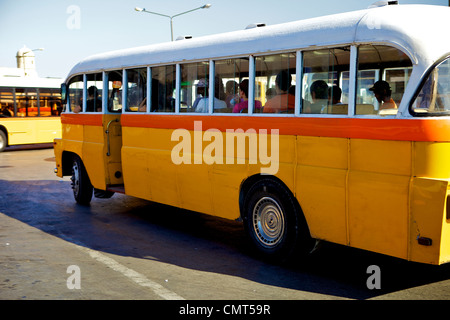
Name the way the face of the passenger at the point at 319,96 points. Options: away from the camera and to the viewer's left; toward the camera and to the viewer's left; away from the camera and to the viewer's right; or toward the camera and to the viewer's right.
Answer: away from the camera and to the viewer's left

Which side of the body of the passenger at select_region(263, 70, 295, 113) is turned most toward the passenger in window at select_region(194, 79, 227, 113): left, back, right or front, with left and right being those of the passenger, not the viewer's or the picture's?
front

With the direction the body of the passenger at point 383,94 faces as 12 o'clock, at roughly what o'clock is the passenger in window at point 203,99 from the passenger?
The passenger in window is roughly at 1 o'clock from the passenger.

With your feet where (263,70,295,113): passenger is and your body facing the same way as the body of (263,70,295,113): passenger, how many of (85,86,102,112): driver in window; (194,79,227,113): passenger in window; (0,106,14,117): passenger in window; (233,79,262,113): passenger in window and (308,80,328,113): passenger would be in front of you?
4

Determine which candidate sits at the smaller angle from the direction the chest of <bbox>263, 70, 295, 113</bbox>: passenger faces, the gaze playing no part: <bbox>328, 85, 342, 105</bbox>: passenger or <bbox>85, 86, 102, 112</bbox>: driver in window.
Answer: the driver in window

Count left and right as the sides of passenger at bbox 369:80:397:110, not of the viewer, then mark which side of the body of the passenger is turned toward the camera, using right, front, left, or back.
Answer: left

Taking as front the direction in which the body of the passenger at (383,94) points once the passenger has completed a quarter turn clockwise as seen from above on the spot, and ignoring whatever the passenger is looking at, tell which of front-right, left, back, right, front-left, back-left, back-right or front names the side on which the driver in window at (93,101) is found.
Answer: front-left

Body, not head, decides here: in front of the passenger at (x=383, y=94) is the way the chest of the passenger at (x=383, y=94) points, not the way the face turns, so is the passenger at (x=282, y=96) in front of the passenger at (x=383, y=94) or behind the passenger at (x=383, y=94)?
in front

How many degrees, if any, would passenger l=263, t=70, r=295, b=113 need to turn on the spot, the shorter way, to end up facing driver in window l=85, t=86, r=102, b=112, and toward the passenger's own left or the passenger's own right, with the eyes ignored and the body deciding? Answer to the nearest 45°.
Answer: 0° — they already face them

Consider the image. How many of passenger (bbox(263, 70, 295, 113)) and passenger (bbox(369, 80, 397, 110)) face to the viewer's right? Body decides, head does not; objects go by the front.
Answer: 0

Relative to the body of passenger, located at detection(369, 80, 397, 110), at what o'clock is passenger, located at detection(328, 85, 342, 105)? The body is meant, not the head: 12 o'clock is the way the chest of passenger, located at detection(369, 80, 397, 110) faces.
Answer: passenger, located at detection(328, 85, 342, 105) is roughly at 1 o'clock from passenger, located at detection(369, 80, 397, 110).

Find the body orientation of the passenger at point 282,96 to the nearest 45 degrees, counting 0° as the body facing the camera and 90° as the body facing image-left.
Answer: approximately 135°

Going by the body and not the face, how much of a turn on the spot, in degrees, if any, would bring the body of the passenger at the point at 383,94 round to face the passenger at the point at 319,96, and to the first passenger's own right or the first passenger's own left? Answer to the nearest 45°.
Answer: approximately 45° to the first passenger's own right

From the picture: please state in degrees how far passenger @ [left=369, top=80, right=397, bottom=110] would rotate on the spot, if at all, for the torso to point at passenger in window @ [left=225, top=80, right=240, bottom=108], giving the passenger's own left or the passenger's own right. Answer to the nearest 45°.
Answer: approximately 45° to the passenger's own right

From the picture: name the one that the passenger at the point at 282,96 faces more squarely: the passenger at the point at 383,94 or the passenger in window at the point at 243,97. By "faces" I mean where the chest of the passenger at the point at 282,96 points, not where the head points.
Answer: the passenger in window

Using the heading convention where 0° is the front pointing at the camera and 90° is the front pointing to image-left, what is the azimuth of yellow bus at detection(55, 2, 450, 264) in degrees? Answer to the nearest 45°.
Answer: approximately 135°

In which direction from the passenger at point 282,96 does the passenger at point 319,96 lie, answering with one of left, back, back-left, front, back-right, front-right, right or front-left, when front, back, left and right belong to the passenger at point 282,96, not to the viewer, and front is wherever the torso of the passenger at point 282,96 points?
back

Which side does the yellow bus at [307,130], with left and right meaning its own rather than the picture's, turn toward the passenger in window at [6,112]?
front
